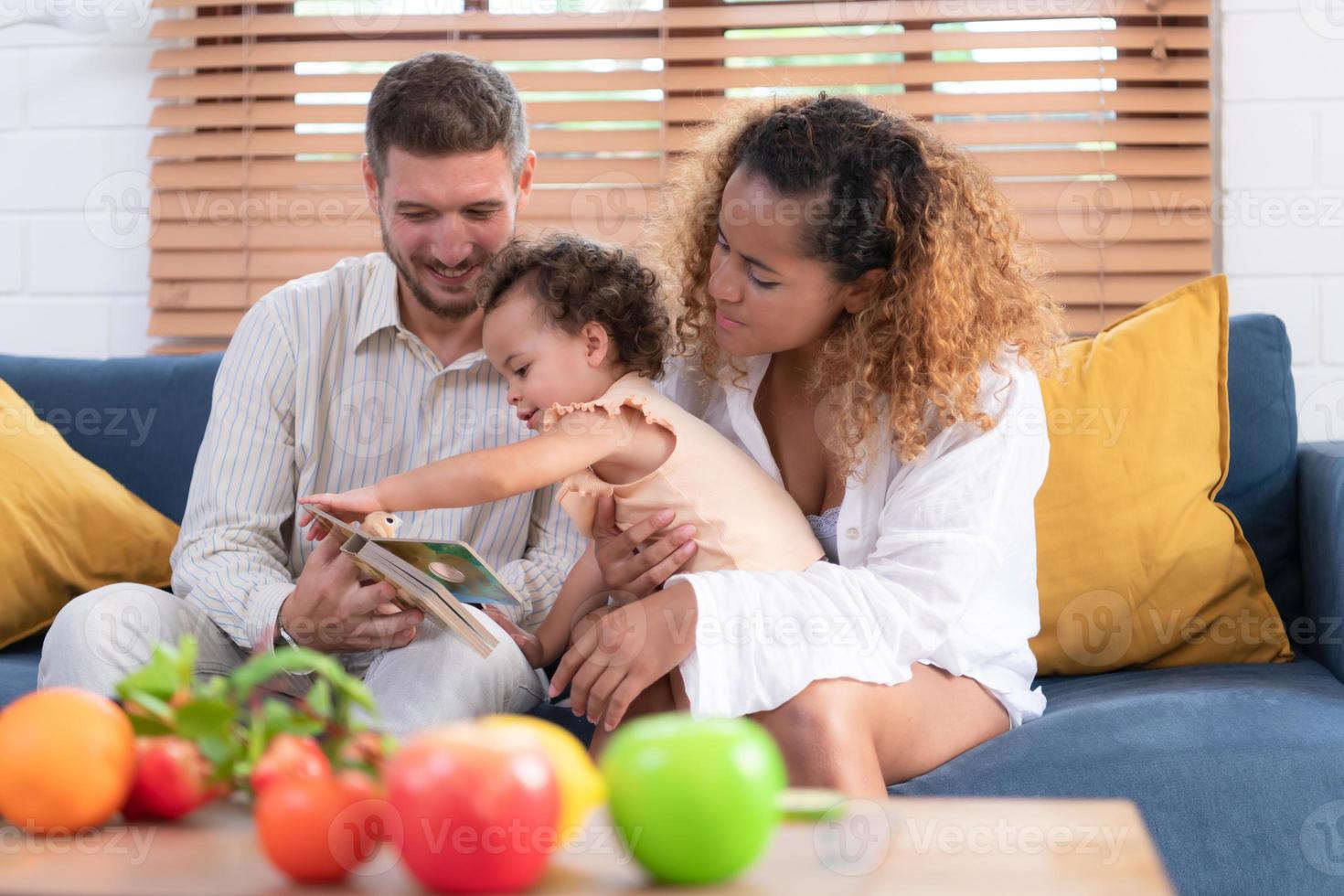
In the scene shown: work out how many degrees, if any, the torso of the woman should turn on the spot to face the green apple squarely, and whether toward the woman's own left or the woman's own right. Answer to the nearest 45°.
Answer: approximately 45° to the woman's own left

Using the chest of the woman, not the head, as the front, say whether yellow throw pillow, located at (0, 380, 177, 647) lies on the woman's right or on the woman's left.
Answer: on the woman's right

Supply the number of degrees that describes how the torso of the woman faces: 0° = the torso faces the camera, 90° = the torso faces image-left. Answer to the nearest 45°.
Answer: approximately 45°

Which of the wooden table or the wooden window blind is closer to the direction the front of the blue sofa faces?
the wooden table
